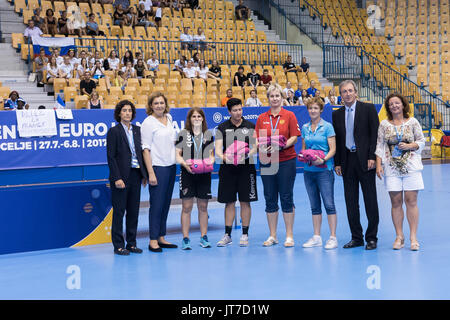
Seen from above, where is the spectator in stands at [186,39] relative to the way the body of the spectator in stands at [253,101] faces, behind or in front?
behind

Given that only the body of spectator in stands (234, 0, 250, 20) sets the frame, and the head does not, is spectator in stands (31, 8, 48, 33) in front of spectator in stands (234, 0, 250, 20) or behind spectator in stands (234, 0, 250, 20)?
in front

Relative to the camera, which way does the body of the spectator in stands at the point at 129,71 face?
toward the camera

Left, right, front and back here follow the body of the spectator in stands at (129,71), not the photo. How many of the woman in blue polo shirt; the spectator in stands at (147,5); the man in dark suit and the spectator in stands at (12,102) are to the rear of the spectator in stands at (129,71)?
1

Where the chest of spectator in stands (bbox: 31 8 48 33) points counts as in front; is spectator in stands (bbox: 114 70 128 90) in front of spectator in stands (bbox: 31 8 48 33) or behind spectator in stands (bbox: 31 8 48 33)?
in front

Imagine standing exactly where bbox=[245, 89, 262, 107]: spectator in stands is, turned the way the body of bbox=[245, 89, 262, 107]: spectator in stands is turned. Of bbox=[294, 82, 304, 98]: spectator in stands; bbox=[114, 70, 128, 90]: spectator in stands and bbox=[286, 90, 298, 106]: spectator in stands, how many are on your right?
1

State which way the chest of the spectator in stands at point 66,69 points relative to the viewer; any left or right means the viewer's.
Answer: facing the viewer

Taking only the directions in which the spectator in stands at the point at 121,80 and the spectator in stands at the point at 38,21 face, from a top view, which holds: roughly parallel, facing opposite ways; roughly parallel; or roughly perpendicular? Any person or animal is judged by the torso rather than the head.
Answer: roughly parallel

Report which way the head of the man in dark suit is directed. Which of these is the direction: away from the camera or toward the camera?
toward the camera

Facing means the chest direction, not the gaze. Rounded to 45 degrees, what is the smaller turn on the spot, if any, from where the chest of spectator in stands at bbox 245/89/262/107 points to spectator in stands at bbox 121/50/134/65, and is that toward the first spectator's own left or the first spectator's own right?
approximately 90° to the first spectator's own right

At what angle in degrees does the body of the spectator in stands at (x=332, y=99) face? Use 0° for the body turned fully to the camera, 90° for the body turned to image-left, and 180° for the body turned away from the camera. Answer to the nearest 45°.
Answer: approximately 0°

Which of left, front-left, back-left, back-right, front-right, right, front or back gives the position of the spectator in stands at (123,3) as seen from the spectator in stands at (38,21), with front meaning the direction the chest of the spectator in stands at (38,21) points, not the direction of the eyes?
left

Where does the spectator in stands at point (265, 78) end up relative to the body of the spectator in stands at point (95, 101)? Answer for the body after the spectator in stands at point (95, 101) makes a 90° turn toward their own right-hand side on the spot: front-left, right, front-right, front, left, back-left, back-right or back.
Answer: back-right

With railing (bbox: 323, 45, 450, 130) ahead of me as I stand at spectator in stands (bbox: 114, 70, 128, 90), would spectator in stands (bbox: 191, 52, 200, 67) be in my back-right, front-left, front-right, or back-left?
front-left

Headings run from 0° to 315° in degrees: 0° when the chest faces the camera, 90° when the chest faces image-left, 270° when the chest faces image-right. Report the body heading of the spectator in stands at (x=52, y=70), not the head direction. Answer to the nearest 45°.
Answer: approximately 315°

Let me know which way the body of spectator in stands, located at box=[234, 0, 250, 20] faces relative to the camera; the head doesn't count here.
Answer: toward the camera

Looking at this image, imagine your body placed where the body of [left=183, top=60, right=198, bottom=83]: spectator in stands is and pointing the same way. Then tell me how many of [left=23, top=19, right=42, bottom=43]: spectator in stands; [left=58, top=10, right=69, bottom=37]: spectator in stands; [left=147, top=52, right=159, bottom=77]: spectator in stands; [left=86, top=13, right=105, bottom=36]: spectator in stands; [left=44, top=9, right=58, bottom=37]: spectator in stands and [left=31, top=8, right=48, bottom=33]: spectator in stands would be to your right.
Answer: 6

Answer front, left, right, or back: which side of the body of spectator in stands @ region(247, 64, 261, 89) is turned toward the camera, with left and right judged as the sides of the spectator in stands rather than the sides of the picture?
front

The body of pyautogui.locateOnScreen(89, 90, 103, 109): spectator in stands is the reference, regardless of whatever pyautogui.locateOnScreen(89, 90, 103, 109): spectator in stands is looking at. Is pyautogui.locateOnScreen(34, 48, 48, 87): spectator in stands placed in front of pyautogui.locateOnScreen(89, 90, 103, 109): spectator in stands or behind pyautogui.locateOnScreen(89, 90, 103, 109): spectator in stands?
behind
